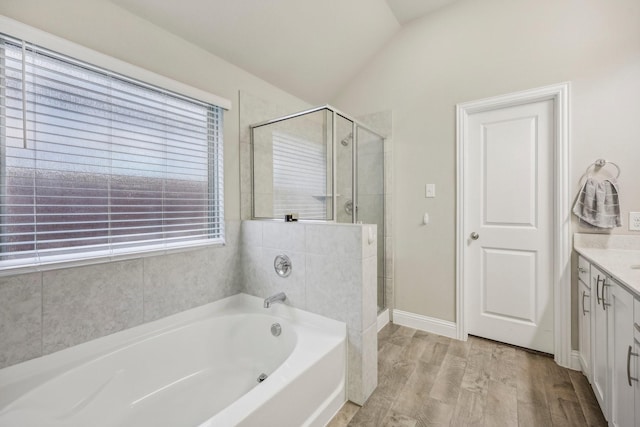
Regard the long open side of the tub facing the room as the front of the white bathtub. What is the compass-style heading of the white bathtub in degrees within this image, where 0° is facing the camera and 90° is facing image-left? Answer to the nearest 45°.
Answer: approximately 315°

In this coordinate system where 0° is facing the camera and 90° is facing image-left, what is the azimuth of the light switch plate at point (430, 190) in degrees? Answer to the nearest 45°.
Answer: approximately 0°

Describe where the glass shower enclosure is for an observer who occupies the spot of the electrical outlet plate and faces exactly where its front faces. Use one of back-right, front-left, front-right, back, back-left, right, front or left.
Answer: front-right

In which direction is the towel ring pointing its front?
toward the camera

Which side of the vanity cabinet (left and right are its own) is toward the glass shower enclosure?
front

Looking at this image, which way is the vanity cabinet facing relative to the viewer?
to the viewer's left

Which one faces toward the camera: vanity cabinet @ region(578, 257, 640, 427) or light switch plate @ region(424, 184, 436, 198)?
the light switch plate

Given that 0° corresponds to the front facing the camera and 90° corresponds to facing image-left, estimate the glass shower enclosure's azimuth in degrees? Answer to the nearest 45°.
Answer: approximately 315°
